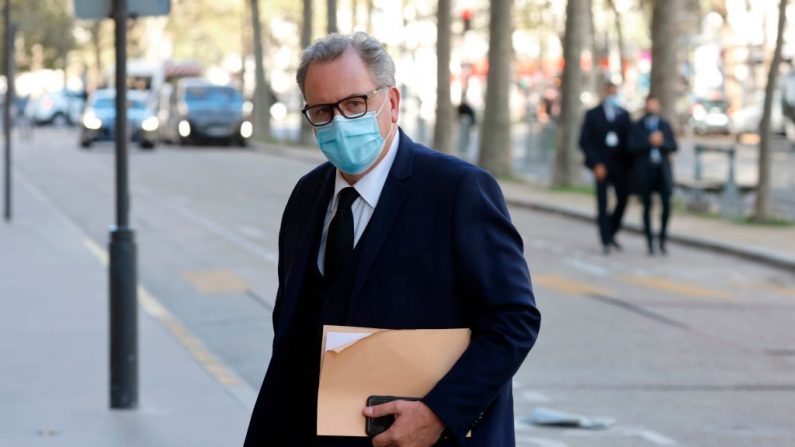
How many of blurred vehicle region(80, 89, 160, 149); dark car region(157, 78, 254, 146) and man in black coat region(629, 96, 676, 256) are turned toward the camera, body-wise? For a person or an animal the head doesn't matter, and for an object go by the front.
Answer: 3

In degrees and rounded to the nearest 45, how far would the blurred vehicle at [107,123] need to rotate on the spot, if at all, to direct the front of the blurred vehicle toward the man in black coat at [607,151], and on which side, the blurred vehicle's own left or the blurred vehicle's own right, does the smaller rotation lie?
0° — it already faces them

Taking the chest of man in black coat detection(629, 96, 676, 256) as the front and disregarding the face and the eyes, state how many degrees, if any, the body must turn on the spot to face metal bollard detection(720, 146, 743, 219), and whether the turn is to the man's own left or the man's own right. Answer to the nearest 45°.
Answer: approximately 180°

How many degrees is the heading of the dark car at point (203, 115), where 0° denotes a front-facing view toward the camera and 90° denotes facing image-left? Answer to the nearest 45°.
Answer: approximately 0°

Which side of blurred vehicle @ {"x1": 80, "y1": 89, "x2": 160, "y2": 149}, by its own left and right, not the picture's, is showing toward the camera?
front

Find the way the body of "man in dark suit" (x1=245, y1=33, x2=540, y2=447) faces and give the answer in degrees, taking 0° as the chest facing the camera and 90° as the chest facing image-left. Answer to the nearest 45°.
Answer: approximately 45°

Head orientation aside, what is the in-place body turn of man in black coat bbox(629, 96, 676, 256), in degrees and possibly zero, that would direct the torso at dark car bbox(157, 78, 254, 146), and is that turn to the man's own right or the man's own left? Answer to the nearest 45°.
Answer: approximately 135° to the man's own right

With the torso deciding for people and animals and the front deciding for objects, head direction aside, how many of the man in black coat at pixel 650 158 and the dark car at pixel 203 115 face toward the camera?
2

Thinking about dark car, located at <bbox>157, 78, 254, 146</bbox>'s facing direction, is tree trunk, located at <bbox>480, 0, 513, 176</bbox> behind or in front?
in front

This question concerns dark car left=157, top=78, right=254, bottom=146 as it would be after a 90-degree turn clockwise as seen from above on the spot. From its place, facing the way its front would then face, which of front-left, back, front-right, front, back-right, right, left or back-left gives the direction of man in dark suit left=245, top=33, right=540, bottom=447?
left

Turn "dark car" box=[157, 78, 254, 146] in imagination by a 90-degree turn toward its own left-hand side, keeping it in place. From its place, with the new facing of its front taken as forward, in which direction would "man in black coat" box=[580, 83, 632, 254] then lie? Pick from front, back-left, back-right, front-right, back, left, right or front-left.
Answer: right

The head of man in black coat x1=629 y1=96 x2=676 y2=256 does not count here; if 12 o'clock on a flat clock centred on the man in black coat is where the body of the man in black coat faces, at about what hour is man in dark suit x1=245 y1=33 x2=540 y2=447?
The man in dark suit is roughly at 12 o'clock from the man in black coat.

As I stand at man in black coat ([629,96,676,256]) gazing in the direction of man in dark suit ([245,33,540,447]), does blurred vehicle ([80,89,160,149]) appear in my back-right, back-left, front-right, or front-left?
back-right

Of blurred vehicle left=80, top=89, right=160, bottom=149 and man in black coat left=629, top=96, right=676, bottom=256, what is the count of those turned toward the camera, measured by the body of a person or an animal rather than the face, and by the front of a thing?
2
